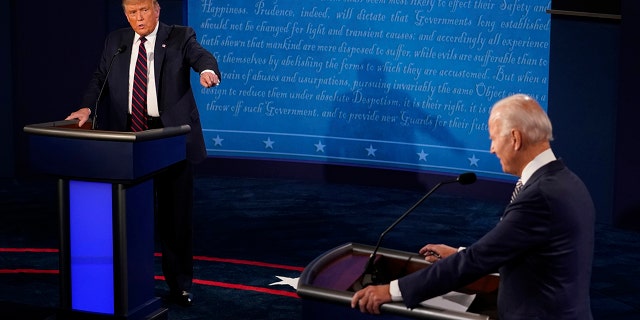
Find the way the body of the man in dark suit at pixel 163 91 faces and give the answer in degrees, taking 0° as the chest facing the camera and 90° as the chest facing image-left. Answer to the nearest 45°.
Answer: approximately 0°

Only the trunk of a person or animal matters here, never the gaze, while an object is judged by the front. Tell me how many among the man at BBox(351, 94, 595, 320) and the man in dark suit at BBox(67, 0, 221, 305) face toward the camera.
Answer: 1

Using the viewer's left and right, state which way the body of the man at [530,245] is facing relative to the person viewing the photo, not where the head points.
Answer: facing away from the viewer and to the left of the viewer
